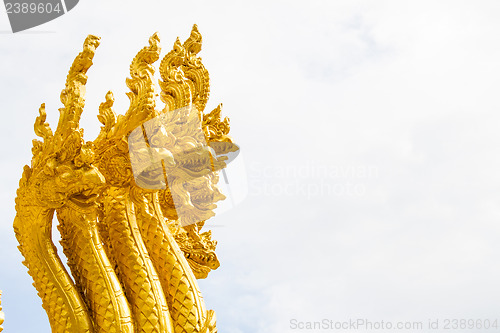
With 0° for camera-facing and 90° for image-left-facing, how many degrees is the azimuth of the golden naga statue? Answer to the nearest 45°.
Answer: approximately 315°
